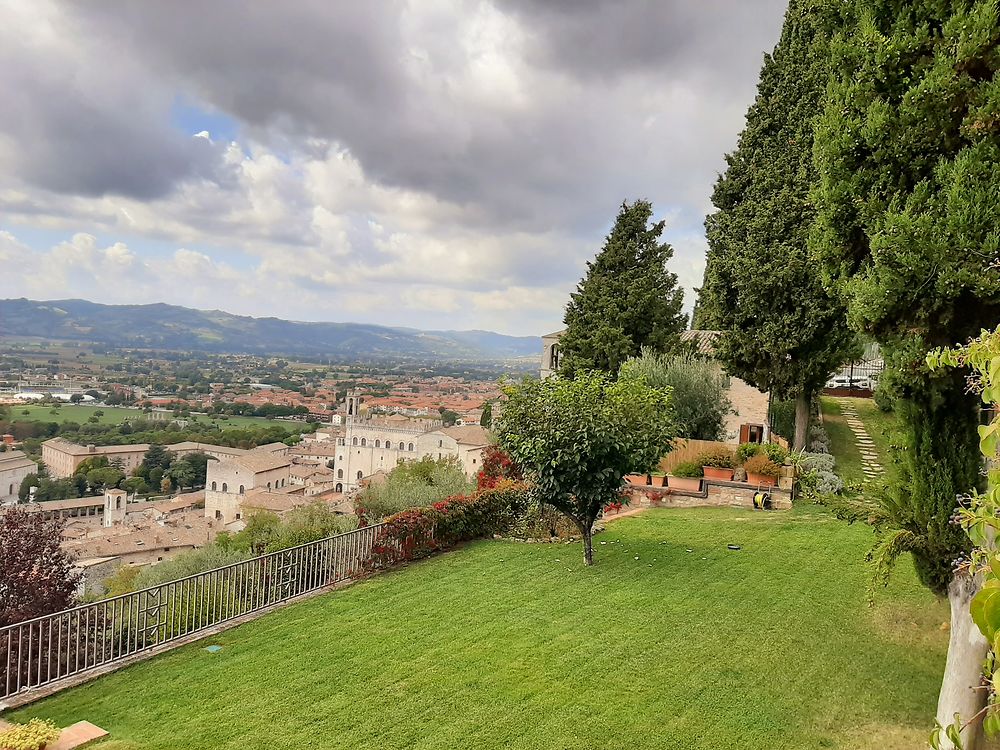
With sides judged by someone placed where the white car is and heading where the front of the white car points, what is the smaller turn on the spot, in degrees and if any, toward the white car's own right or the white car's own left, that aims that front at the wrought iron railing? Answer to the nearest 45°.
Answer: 0° — it already faces it

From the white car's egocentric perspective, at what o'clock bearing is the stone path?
The stone path is roughly at 12 o'clock from the white car.

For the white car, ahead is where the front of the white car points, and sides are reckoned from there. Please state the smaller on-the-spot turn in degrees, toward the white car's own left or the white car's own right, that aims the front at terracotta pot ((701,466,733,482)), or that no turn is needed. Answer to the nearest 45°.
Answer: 0° — it already faces it

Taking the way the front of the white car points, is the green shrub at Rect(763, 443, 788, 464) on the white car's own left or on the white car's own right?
on the white car's own right
